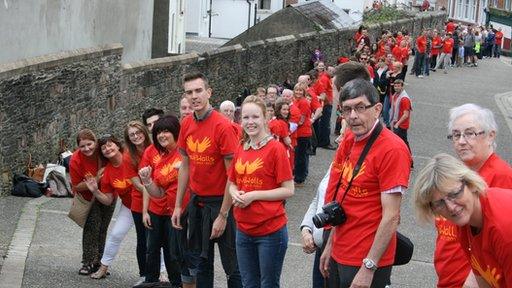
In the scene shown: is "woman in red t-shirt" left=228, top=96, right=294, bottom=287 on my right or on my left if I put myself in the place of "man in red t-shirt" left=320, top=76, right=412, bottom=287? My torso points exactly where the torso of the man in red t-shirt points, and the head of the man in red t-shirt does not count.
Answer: on my right

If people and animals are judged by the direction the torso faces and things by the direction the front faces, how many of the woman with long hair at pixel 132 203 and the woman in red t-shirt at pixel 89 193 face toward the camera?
2

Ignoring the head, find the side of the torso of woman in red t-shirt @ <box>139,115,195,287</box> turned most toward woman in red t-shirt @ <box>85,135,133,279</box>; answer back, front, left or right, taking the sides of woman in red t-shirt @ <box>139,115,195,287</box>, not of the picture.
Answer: right

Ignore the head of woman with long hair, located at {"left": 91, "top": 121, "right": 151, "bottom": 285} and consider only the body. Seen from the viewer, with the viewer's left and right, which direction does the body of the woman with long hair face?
facing the viewer

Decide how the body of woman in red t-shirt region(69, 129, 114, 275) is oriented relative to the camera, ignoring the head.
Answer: toward the camera

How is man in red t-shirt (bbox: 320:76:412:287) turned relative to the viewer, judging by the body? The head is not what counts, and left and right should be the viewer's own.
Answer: facing the viewer and to the left of the viewer
